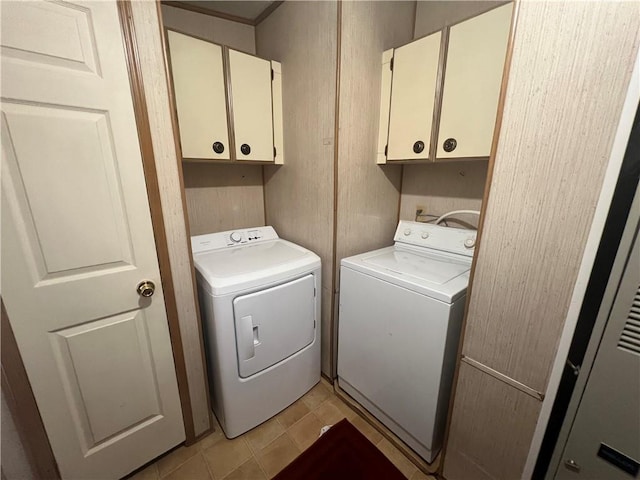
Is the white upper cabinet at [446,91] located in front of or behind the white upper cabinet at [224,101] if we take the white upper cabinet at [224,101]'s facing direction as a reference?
in front

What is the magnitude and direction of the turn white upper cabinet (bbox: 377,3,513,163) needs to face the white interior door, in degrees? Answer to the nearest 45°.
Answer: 0° — it already faces it

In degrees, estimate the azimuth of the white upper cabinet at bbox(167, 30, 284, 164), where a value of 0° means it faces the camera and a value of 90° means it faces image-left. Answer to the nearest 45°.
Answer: approximately 315°

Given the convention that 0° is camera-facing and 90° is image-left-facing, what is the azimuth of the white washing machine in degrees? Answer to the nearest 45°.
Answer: approximately 45°

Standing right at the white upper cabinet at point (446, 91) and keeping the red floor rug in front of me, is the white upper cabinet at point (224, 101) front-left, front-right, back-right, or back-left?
front-right

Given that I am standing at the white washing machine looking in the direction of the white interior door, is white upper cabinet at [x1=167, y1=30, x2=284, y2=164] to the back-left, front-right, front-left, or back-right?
front-right

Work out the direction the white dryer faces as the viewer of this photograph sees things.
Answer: facing the viewer and to the right of the viewer

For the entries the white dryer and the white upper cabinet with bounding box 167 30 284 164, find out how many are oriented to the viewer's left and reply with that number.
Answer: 0

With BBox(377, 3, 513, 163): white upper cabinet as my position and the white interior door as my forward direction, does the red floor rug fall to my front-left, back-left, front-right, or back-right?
front-left

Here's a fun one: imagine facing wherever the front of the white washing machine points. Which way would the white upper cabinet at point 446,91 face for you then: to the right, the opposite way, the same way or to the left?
the same way
